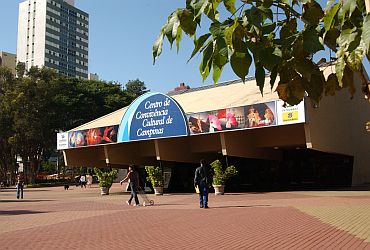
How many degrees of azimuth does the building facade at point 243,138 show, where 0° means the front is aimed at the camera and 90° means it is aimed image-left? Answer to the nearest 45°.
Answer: approximately 45°

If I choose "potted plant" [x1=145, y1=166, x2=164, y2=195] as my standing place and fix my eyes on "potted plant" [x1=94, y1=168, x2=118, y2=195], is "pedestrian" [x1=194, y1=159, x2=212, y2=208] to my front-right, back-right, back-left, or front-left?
back-left
